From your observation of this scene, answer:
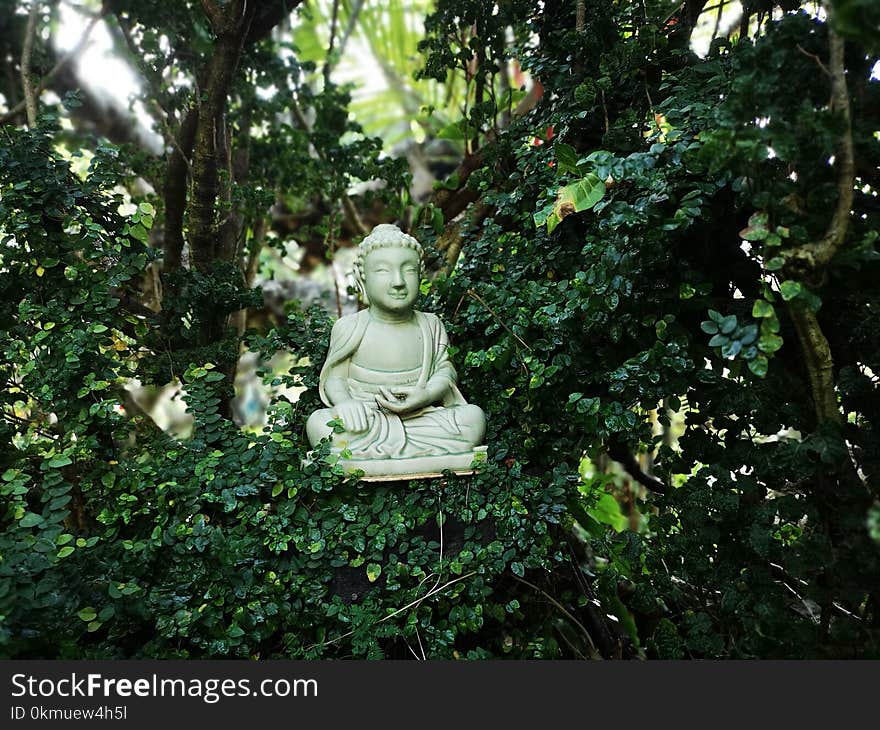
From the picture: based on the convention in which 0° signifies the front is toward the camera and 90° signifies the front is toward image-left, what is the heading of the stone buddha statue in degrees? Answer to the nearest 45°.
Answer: approximately 0°

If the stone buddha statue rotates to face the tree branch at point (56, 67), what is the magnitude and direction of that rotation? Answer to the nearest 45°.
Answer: approximately 135° to its right

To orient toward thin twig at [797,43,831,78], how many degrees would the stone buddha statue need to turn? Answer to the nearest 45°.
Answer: approximately 45° to its left
